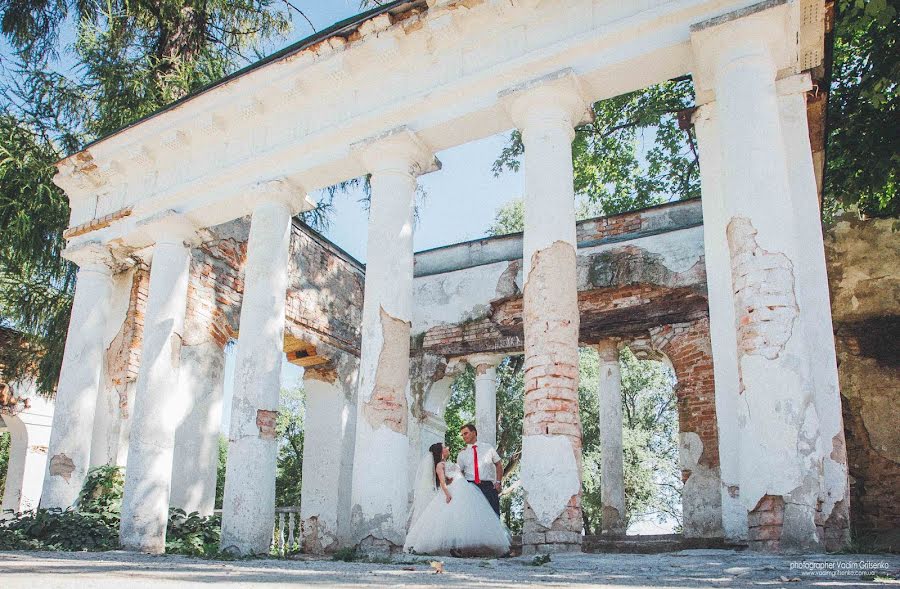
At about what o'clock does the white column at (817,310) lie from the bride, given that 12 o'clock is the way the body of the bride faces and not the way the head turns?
The white column is roughly at 1 o'clock from the bride.

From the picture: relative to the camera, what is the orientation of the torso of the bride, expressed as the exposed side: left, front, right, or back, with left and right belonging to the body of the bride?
right

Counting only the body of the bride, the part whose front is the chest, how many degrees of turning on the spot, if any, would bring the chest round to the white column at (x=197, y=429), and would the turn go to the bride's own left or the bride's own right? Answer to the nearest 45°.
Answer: approximately 135° to the bride's own left

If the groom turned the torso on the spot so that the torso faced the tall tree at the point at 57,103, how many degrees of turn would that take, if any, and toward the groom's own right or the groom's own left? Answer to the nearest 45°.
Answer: approximately 90° to the groom's own right

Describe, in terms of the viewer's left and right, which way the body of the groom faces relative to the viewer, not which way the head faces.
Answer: facing the viewer and to the left of the viewer

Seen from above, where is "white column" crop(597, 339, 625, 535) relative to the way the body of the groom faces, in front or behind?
behind

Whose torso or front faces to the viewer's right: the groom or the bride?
the bride

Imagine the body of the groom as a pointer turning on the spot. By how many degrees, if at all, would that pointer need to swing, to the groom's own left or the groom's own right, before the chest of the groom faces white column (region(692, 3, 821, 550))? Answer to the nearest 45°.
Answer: approximately 90° to the groom's own left

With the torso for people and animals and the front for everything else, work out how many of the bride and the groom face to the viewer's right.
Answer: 1

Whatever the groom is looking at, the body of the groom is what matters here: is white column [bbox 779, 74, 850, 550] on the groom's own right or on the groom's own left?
on the groom's own left

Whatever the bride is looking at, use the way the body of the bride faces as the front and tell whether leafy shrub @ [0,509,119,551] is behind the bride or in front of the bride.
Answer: behind

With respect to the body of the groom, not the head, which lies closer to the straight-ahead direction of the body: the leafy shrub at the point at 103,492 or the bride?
the bride

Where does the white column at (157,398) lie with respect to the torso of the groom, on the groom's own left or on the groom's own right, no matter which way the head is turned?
on the groom's own right

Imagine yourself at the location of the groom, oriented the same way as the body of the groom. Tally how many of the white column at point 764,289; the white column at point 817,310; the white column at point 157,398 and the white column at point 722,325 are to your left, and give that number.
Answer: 3
